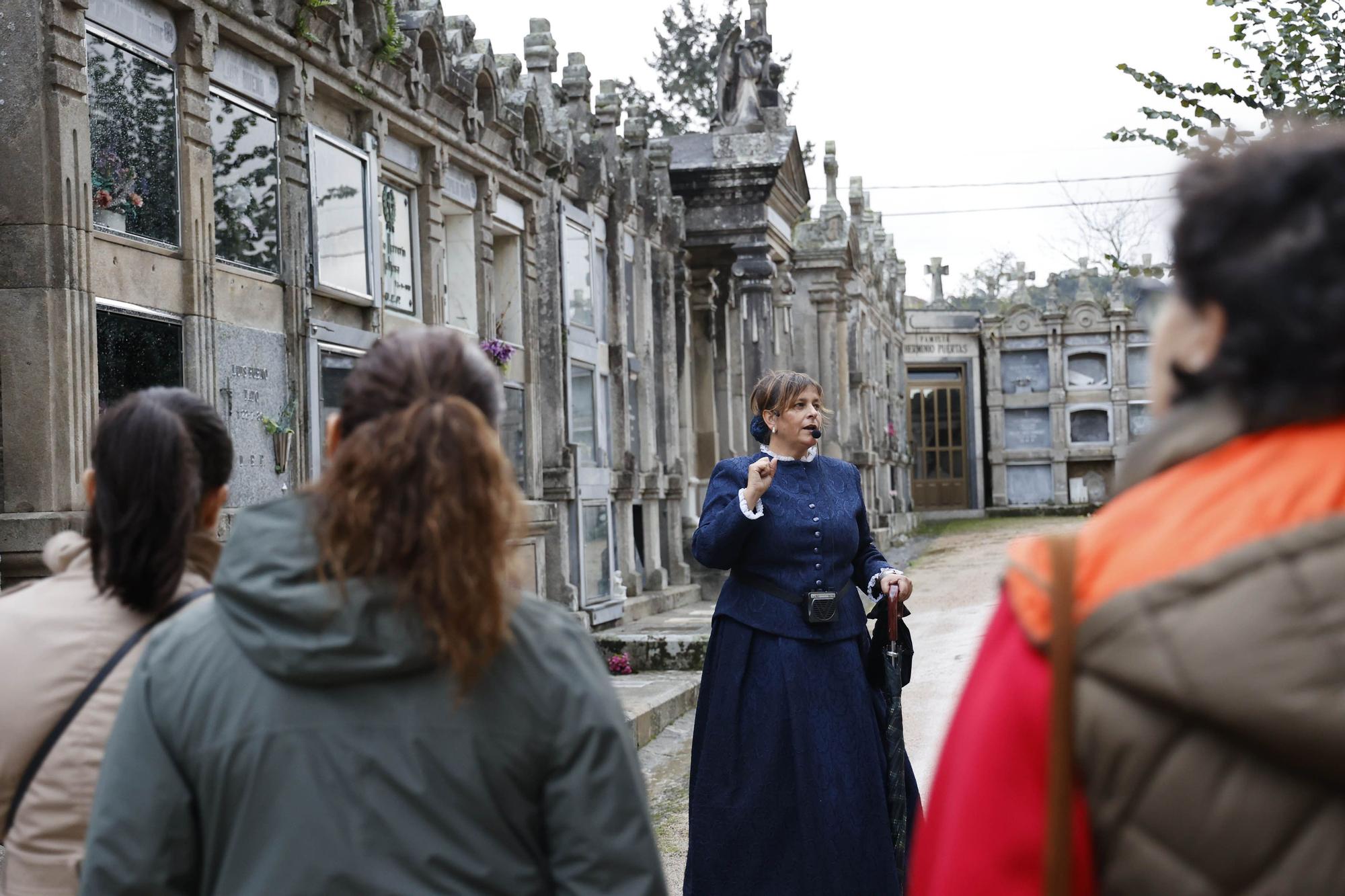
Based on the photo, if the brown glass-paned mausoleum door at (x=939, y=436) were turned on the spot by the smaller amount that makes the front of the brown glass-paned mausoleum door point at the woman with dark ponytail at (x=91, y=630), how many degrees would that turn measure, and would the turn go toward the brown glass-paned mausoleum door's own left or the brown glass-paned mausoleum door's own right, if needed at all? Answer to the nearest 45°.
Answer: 0° — it already faces them

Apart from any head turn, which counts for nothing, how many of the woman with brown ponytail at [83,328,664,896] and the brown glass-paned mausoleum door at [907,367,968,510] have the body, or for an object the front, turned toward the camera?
1

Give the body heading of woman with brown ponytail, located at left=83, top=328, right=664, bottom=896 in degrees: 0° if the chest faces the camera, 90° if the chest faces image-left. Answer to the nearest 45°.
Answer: approximately 180°

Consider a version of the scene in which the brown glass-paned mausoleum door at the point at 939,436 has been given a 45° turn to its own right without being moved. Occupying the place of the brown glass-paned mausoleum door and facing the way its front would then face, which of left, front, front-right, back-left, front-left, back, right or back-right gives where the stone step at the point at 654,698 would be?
front-left

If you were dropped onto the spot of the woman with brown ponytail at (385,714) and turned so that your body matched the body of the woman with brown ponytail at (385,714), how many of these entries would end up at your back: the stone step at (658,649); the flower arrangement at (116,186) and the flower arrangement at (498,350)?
0

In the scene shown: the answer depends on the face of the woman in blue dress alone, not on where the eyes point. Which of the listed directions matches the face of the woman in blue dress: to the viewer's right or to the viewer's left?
to the viewer's right

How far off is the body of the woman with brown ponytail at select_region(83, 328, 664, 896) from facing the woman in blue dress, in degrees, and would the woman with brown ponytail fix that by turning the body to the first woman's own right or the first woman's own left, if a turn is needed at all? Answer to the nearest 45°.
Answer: approximately 45° to the first woman's own right

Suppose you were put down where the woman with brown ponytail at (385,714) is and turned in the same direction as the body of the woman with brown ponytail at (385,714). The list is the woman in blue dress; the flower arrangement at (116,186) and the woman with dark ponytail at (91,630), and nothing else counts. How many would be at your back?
0

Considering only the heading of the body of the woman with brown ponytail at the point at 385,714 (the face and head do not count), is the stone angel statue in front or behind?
in front

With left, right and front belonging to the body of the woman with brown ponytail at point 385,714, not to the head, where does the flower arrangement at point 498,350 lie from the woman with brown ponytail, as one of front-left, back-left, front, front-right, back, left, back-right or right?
front

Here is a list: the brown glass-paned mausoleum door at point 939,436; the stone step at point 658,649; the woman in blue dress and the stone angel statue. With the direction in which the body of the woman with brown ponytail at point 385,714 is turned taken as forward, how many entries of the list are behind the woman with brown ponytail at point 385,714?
0

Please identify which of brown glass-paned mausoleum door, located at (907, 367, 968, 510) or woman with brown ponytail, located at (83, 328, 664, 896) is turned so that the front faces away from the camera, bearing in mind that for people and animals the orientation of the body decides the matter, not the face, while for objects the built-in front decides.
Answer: the woman with brown ponytail

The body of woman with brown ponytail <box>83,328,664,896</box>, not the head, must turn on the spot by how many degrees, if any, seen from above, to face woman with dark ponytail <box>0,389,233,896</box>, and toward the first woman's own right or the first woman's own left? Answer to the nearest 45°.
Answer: approximately 45° to the first woman's own left

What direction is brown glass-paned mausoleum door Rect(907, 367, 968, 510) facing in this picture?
toward the camera

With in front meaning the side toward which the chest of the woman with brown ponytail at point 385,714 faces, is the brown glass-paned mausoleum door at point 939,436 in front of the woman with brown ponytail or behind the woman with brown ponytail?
in front
